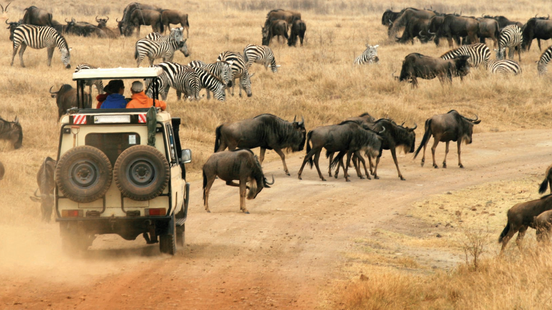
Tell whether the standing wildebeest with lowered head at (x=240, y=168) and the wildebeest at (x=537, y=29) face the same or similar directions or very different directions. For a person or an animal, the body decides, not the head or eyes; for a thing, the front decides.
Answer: very different directions

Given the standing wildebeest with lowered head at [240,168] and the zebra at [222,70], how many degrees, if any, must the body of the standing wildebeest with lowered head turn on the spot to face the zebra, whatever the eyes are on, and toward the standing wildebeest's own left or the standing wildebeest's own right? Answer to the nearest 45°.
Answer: approximately 90° to the standing wildebeest's own left

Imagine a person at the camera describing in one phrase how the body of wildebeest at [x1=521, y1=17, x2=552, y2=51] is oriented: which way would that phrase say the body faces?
to the viewer's left

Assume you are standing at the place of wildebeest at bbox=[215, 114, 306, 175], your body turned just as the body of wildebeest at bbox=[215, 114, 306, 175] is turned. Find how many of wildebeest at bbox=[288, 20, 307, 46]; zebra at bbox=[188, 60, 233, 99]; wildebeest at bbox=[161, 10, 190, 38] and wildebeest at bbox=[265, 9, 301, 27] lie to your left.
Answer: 4

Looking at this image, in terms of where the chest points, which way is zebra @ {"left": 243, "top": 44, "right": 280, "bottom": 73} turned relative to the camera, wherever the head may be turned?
to the viewer's right

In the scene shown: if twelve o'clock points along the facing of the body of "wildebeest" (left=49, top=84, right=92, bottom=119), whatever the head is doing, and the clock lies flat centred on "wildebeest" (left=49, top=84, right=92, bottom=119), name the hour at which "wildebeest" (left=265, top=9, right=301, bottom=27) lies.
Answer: "wildebeest" (left=265, top=9, right=301, bottom=27) is roughly at 4 o'clock from "wildebeest" (left=49, top=84, right=92, bottom=119).

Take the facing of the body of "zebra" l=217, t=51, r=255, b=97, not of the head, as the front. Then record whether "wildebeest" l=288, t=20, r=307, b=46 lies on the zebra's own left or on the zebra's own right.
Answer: on the zebra's own left

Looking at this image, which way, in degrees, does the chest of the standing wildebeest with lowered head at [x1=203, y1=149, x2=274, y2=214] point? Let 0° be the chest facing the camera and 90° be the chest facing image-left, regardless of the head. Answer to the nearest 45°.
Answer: approximately 270°

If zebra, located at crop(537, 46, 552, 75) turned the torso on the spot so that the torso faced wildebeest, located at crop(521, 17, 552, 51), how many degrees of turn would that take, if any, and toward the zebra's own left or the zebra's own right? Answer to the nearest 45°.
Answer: approximately 90° to the zebra's own right
